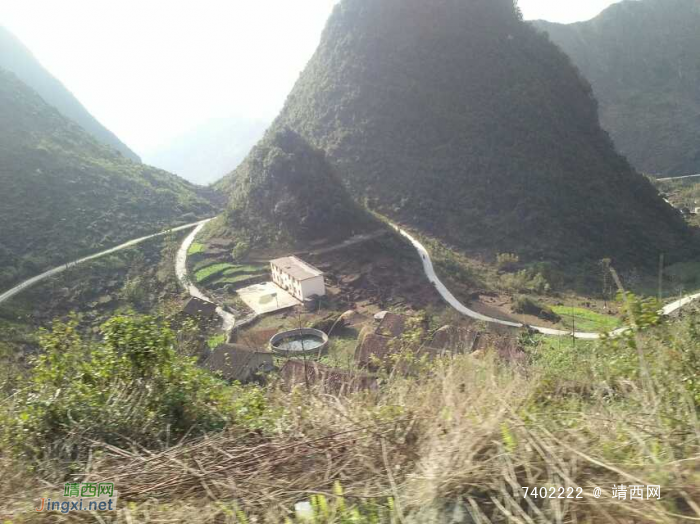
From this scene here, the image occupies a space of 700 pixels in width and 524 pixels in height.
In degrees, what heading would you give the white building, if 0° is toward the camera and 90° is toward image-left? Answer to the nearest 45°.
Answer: approximately 45°

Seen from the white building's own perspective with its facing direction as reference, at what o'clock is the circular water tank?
The circular water tank is roughly at 10 o'clock from the white building.

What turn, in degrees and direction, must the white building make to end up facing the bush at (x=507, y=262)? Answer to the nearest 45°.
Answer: approximately 180°

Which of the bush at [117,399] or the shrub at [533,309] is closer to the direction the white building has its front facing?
the bush

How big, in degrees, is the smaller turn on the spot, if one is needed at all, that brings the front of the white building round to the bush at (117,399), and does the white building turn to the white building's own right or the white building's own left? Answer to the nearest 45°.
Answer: approximately 45° to the white building's own left

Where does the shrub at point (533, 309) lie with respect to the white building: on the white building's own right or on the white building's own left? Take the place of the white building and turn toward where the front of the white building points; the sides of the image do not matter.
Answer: on the white building's own left
